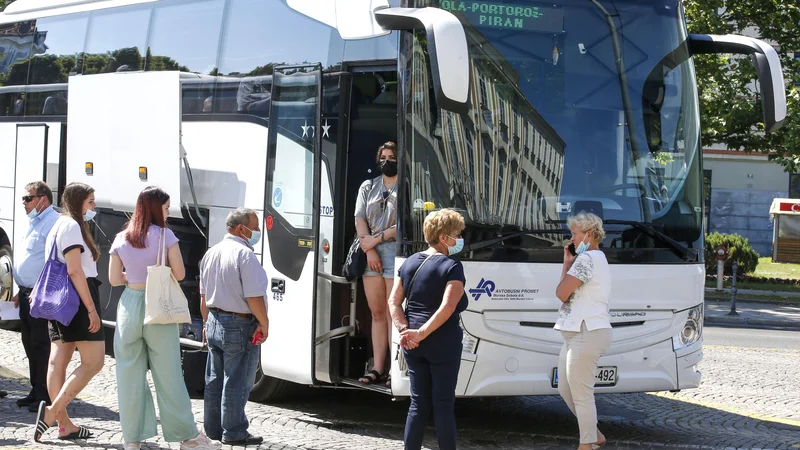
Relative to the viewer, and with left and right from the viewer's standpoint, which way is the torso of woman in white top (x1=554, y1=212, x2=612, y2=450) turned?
facing to the left of the viewer

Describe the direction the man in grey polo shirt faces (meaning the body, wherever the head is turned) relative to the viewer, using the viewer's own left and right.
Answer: facing away from the viewer and to the right of the viewer

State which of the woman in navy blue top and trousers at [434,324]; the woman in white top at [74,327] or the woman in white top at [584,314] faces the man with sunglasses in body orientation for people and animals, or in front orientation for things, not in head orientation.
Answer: the woman in white top at [584,314]

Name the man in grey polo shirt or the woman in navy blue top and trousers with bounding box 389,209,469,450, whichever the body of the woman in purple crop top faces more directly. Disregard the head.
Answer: the man in grey polo shirt

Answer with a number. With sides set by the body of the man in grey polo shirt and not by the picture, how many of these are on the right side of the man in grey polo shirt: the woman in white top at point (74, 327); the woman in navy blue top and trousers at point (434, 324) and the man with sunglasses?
1

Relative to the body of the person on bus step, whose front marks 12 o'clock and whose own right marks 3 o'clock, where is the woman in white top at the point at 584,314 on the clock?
The woman in white top is roughly at 10 o'clock from the person on bus step.

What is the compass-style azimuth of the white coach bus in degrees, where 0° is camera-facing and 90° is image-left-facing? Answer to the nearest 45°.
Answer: approximately 315°
